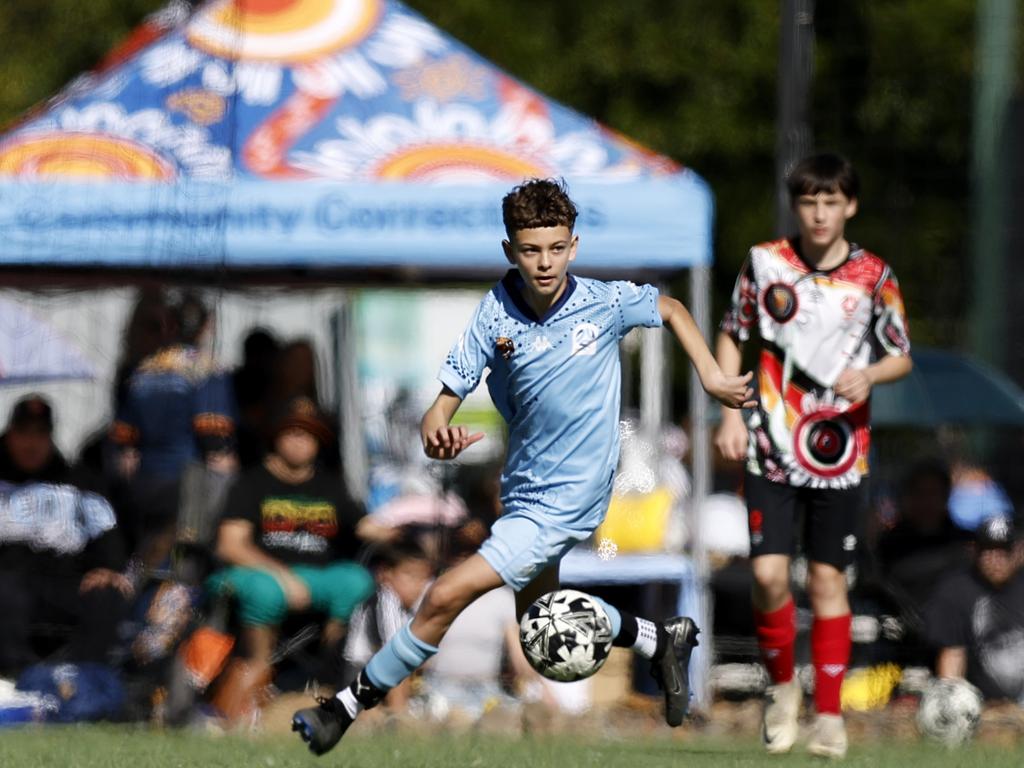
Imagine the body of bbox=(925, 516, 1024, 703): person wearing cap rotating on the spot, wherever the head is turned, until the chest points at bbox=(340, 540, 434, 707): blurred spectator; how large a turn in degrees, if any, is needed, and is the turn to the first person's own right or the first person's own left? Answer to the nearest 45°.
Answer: approximately 90° to the first person's own right

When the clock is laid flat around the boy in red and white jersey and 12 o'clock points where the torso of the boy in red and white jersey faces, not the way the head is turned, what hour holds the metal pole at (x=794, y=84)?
The metal pole is roughly at 6 o'clock from the boy in red and white jersey.

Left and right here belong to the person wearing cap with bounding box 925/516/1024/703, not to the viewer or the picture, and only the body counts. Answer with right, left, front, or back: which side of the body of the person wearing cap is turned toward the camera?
front

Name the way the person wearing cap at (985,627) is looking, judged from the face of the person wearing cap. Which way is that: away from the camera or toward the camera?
toward the camera

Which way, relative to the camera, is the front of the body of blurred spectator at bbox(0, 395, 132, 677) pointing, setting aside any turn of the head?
toward the camera

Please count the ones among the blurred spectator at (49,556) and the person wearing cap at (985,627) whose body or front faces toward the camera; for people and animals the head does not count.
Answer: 2

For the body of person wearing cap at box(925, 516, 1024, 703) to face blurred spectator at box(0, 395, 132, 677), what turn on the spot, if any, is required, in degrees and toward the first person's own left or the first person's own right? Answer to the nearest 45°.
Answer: approximately 45° to the first person's own right

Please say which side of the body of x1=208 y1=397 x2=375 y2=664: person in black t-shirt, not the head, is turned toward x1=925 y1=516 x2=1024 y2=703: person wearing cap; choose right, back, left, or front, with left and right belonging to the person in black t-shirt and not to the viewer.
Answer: left

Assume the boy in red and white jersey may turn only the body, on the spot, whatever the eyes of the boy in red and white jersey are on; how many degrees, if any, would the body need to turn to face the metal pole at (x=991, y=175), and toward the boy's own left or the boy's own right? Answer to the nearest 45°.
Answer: approximately 180°

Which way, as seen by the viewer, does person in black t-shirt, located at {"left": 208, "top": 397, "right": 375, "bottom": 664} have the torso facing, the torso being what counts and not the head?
toward the camera
